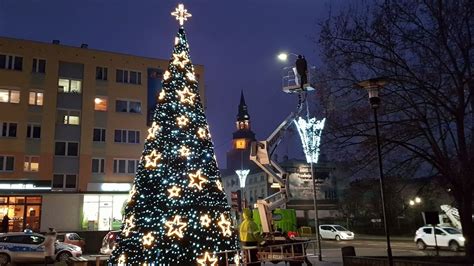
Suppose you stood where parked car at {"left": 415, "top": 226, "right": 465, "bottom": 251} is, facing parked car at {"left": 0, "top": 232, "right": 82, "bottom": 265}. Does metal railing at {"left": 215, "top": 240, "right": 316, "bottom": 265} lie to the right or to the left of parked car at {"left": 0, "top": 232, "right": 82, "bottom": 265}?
left

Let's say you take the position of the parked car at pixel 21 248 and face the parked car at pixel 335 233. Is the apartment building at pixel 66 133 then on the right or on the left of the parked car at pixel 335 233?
left

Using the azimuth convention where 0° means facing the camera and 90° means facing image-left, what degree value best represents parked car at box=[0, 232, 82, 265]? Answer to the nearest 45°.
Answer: approximately 270°

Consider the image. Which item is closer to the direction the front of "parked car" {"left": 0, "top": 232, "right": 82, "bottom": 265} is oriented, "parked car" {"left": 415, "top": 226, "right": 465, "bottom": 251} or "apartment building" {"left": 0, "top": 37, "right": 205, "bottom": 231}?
the parked car

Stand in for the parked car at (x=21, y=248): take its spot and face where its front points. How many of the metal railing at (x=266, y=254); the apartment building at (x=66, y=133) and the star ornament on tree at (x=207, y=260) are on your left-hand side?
1

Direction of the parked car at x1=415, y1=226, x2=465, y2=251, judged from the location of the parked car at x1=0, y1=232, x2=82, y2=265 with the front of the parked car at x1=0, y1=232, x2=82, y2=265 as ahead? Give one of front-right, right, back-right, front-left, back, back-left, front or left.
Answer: front

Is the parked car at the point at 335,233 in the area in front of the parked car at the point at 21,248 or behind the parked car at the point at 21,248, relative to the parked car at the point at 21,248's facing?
in front

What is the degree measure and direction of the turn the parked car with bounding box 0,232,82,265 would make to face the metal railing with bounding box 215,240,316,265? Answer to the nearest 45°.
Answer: approximately 45° to its right

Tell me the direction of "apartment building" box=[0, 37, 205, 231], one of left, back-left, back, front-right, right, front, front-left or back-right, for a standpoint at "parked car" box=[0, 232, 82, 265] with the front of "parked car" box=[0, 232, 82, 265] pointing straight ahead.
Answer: left
